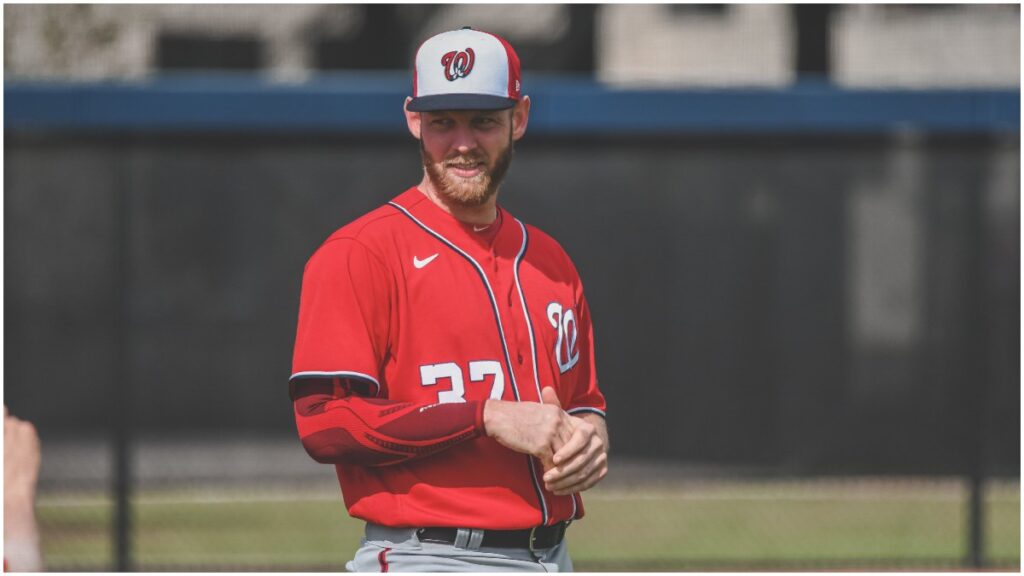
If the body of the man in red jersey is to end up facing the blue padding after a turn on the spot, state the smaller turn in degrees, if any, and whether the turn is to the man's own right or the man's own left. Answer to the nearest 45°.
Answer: approximately 135° to the man's own left

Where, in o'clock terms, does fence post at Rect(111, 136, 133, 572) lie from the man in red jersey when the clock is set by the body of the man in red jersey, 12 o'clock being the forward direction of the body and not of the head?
The fence post is roughly at 7 o'clock from the man in red jersey.

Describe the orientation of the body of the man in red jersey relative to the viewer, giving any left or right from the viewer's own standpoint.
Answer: facing the viewer and to the right of the viewer

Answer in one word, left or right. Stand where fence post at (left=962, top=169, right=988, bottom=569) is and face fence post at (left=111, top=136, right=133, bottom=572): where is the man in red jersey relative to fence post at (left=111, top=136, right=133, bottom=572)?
left

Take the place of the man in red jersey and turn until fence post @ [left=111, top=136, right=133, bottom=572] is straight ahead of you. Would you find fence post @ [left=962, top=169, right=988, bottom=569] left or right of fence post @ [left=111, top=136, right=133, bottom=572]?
right

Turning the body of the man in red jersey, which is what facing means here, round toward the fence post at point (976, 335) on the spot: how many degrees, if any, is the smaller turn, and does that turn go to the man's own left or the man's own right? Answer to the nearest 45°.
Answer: approximately 90° to the man's own left
